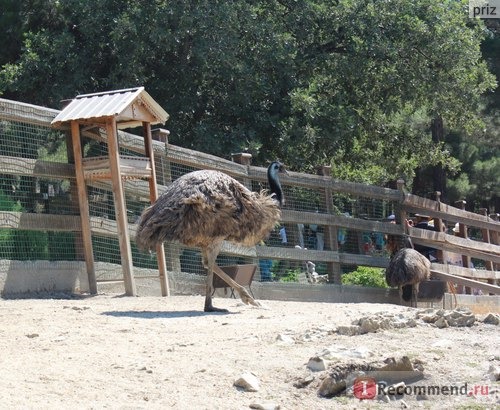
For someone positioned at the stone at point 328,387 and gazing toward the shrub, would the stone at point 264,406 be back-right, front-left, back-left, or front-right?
back-left

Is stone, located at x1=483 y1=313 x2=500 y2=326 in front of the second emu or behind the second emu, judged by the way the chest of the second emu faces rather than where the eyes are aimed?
behind

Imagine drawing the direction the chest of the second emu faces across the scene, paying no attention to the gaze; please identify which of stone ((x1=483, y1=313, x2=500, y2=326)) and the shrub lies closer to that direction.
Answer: the shrub

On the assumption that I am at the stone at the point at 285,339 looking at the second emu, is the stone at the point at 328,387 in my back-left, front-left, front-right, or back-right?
back-right

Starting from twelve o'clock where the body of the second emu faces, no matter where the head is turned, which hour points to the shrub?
The shrub is roughly at 11 o'clock from the second emu.

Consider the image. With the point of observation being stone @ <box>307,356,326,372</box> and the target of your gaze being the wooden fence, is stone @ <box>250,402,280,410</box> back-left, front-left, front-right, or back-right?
back-left
